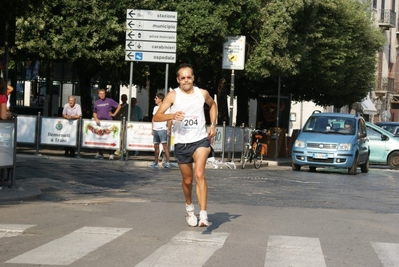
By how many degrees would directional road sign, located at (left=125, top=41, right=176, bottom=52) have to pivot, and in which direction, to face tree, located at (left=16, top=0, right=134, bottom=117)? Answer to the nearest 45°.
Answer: approximately 135° to its right

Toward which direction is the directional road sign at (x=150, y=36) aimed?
toward the camera

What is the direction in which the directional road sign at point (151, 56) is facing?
toward the camera

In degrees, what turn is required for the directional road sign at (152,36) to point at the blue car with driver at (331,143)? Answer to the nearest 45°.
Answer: approximately 90° to its left

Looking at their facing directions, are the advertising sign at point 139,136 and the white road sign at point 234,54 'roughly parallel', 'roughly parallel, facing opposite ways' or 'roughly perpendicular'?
roughly parallel

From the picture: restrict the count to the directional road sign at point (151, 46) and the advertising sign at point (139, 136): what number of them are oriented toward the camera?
2

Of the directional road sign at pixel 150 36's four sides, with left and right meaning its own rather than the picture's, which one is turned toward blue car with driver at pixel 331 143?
left

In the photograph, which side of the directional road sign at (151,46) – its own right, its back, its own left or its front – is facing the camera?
front

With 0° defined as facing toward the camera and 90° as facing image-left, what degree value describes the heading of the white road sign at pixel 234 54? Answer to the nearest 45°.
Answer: approximately 0°

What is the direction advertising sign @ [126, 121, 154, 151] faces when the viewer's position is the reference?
facing the viewer

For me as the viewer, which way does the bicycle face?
facing the viewer and to the left of the viewer
